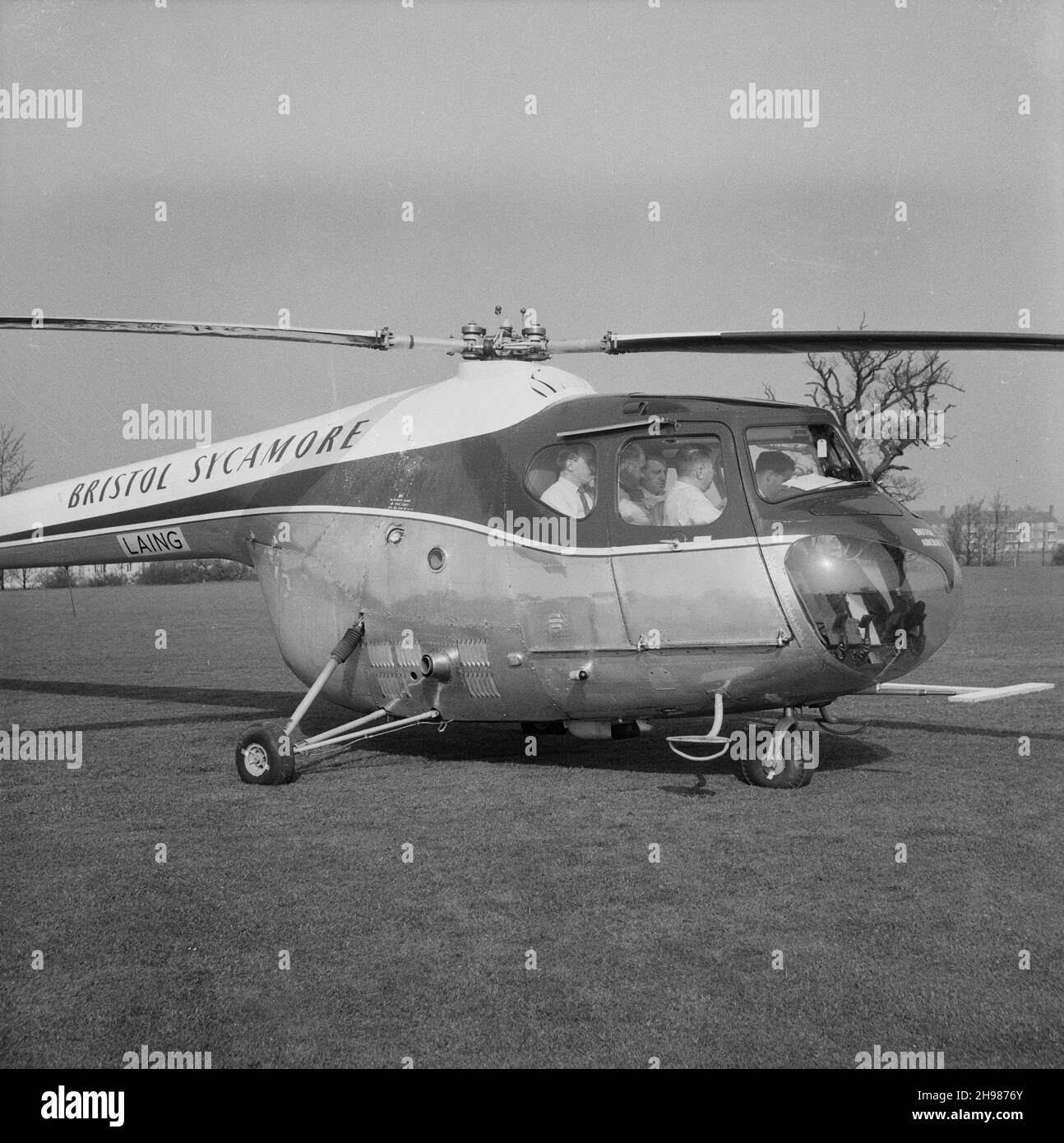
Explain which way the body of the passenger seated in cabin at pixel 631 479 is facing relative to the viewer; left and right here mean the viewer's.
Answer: facing to the right of the viewer

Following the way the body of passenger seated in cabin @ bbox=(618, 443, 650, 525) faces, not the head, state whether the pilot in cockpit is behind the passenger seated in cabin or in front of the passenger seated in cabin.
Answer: in front

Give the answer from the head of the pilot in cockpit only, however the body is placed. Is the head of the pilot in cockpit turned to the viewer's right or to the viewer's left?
to the viewer's right

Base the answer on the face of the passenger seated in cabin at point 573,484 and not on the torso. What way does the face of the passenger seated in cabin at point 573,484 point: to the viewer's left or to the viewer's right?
to the viewer's right
